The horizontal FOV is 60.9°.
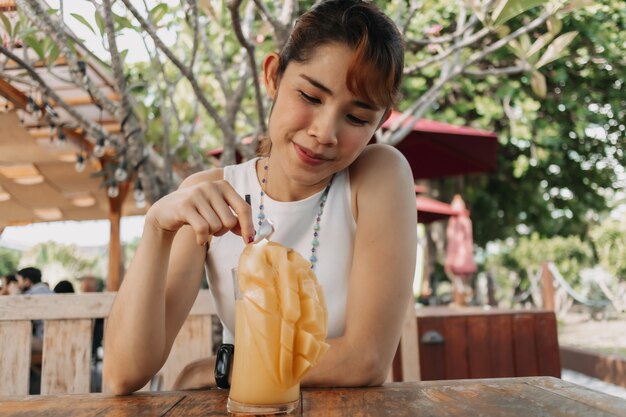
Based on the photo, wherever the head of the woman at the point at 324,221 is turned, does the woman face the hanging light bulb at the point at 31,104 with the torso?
no

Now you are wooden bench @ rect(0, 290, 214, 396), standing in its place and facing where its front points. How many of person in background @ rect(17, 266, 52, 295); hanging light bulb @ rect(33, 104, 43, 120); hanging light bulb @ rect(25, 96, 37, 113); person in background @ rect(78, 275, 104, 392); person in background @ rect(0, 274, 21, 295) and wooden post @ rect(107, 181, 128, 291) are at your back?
6

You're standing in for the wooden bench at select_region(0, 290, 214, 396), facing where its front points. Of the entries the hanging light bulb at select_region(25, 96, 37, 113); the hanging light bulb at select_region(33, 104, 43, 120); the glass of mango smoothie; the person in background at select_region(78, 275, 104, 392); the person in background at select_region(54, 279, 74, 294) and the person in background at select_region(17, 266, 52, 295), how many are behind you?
5

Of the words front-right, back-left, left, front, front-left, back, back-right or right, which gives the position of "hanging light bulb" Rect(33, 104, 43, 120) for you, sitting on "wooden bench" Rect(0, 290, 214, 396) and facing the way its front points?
back

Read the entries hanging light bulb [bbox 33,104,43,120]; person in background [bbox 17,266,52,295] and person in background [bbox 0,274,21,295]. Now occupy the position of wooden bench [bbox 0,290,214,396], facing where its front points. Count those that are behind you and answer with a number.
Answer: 3

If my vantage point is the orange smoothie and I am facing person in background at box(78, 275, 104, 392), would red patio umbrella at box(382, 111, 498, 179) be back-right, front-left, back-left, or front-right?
front-right

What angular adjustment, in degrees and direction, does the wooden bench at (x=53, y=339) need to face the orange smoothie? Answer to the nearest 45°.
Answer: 0° — it already faces it

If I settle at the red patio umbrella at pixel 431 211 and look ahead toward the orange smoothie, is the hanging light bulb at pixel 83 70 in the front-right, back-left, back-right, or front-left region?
front-right

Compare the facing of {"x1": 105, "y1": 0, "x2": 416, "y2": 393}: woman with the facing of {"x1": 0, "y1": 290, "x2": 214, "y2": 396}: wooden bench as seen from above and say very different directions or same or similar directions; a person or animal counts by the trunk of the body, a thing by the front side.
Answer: same or similar directions

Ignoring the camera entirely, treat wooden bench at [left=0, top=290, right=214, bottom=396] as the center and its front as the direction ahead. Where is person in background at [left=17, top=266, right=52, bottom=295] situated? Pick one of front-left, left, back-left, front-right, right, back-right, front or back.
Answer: back

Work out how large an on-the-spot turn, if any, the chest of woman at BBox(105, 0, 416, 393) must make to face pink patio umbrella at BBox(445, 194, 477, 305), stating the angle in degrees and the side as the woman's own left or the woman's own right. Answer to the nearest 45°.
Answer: approximately 135° to the woman's own left

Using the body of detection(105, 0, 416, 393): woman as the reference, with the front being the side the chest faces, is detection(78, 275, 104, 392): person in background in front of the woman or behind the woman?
behind

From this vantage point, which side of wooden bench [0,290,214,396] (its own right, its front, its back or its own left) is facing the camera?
front

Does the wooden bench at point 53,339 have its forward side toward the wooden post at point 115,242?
no

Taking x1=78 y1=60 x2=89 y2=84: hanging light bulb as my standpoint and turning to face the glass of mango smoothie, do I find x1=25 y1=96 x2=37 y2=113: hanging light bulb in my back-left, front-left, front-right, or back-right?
back-right

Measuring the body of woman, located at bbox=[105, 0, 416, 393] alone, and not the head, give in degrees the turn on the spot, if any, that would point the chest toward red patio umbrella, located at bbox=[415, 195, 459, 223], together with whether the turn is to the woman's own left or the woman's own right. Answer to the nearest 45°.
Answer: approximately 180°

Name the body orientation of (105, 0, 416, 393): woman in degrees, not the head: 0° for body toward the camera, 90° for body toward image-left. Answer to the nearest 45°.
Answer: approximately 0°

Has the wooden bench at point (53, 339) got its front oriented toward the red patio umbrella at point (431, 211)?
no

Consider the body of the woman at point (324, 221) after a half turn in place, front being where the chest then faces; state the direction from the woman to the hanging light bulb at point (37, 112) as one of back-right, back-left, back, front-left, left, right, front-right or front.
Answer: front-left
